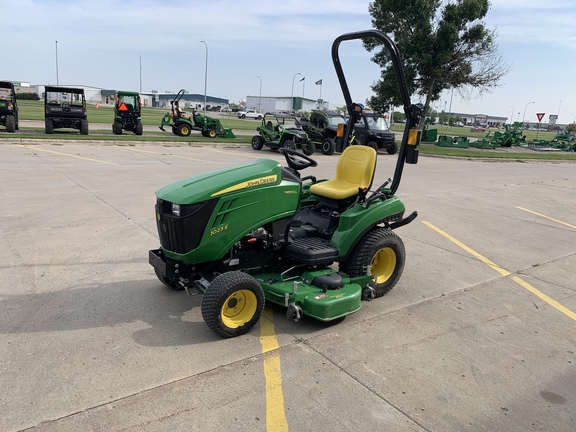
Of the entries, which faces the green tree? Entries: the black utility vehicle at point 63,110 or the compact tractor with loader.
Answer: the compact tractor with loader

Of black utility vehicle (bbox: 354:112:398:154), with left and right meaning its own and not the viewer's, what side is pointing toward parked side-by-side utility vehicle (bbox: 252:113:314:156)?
right

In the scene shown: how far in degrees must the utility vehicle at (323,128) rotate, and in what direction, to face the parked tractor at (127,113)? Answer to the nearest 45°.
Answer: approximately 135° to its right

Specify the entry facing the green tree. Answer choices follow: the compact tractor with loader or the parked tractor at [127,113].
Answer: the compact tractor with loader

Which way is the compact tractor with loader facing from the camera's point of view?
to the viewer's right

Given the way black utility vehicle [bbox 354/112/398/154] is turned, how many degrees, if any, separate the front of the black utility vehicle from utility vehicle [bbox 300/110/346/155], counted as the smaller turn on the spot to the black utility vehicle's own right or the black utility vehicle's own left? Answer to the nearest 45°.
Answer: approximately 135° to the black utility vehicle's own right
